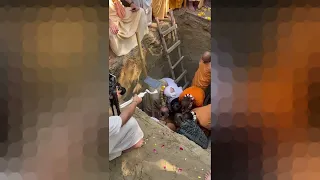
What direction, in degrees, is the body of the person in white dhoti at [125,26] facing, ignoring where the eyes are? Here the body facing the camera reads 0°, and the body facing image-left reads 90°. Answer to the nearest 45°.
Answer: approximately 315°
